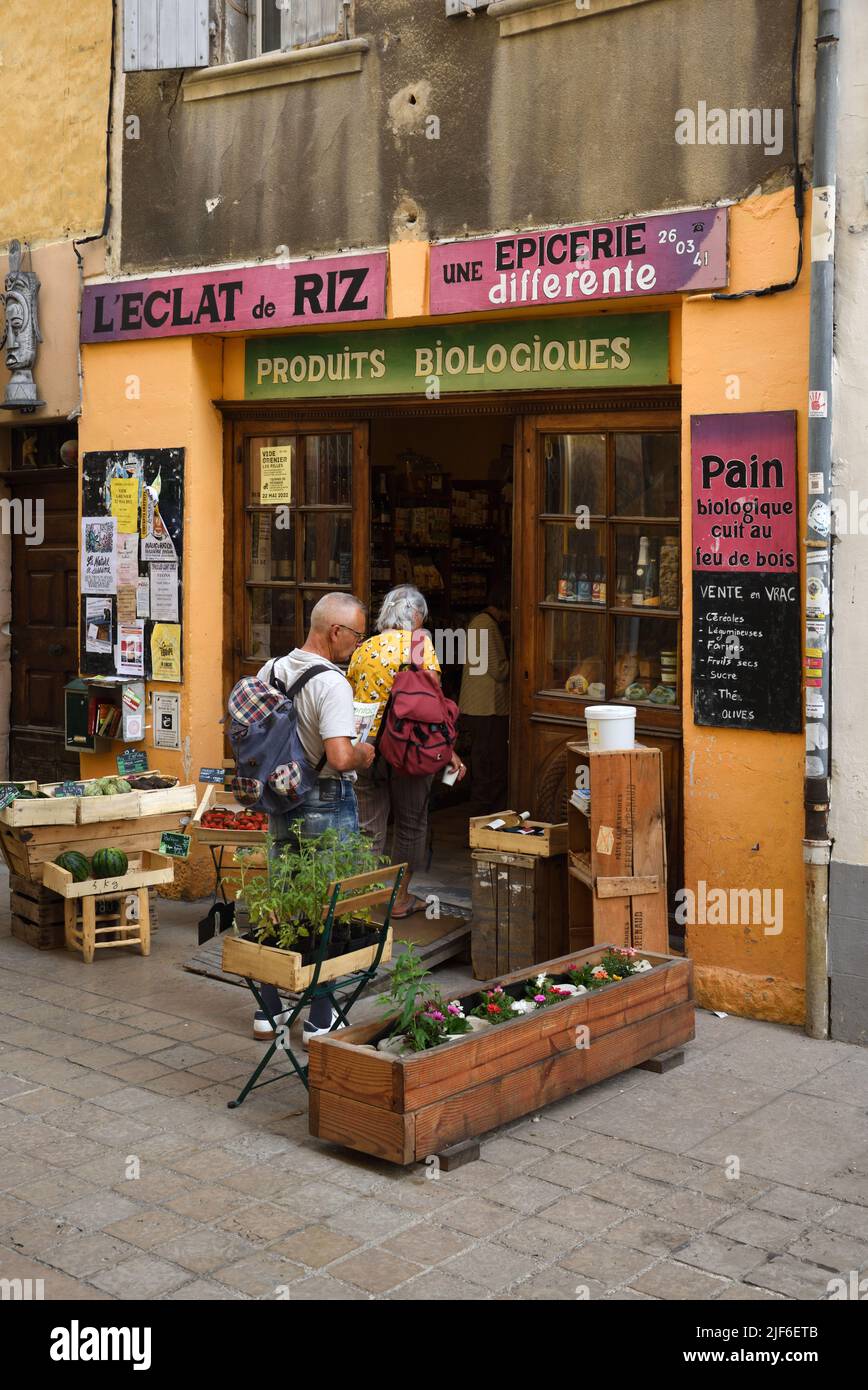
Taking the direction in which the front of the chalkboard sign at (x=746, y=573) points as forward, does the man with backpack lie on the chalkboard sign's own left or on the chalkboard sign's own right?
on the chalkboard sign's own right

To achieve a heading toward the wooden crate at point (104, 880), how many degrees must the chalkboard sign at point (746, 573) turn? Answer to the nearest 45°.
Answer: approximately 90° to its right

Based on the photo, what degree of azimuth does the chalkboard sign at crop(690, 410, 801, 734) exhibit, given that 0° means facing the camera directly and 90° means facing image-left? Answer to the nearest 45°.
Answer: approximately 0°

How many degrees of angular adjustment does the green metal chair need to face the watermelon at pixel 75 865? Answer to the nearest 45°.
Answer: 0° — it already faces it

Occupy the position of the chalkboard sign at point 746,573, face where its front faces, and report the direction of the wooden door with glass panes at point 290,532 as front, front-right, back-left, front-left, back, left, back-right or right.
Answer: back-right

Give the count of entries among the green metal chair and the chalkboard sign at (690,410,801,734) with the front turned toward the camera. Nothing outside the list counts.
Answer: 1

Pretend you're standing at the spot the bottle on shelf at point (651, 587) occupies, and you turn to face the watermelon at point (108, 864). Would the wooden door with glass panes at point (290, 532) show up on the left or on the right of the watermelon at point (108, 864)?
right
